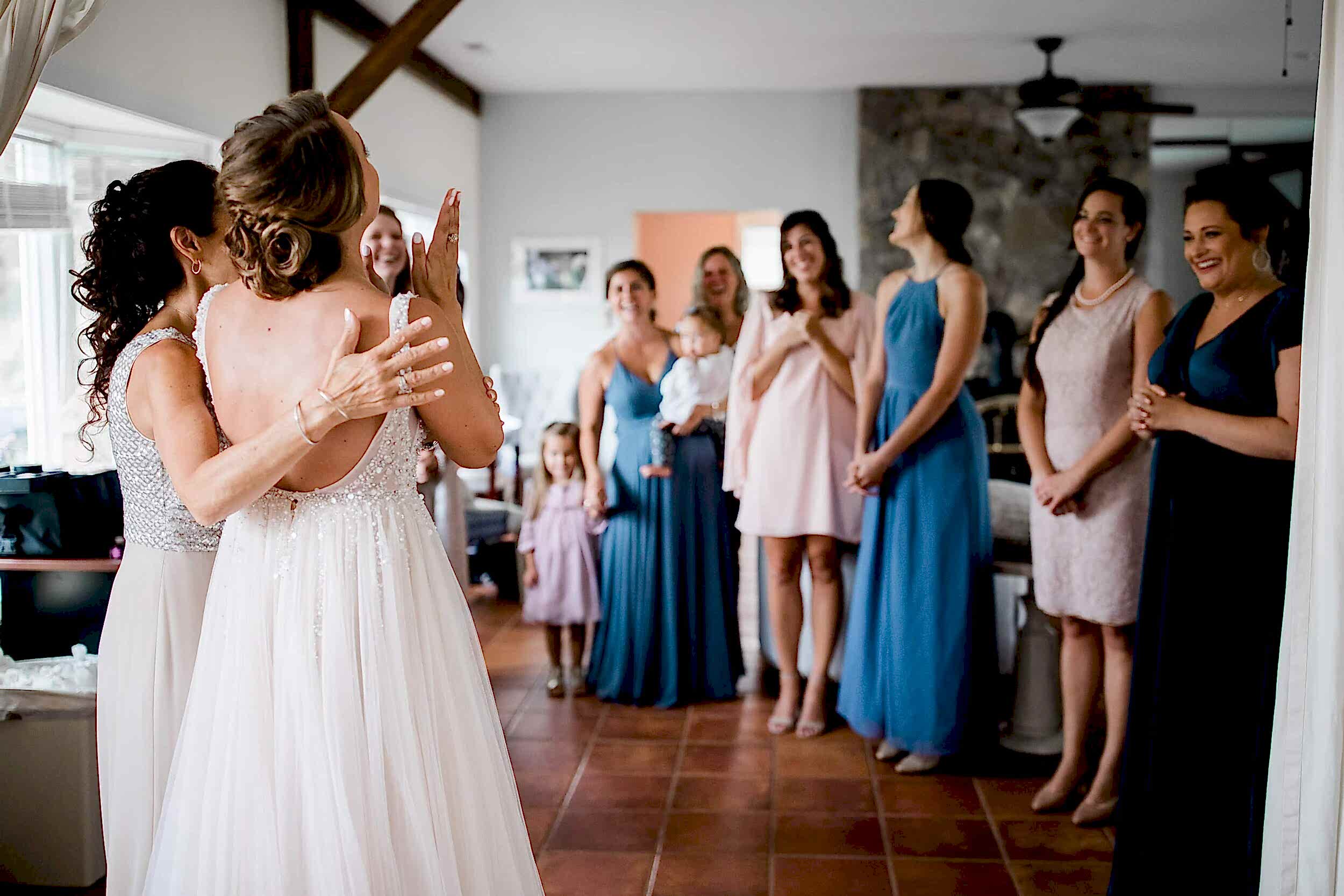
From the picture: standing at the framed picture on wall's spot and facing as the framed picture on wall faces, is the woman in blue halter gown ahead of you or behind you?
ahead

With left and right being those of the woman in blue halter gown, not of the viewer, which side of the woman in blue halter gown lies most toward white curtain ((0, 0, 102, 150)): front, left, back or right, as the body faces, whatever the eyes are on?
front

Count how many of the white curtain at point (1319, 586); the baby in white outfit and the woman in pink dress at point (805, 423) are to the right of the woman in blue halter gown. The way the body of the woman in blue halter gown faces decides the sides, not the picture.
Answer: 2

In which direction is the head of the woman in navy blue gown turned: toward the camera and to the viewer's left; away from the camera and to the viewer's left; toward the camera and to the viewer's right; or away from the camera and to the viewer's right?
toward the camera and to the viewer's left

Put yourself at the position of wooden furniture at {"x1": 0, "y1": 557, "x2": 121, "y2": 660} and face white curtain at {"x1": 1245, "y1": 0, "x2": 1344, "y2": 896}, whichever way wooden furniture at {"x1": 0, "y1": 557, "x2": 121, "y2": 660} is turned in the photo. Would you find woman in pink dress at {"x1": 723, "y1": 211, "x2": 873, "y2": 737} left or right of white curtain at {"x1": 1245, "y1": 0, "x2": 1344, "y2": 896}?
left

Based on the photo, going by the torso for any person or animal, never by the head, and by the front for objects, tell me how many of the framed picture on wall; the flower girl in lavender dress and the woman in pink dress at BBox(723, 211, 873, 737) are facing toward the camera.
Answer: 3

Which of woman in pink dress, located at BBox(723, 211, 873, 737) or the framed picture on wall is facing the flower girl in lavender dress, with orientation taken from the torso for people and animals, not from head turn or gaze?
the framed picture on wall

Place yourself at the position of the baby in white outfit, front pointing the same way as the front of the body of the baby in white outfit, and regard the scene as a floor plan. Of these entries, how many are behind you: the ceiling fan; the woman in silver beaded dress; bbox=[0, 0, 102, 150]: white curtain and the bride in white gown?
1

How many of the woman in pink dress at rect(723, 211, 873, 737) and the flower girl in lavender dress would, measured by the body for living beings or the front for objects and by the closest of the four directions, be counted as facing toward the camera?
2

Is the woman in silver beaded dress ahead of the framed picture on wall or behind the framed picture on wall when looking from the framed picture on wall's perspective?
ahead

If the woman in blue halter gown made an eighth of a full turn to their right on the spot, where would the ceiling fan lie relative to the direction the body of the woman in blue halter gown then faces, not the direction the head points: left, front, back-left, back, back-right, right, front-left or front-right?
right

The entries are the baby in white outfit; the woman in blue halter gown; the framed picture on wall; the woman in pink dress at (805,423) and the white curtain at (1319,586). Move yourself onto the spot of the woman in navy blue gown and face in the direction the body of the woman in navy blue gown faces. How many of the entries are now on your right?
4
